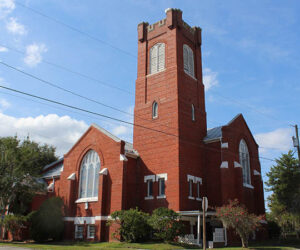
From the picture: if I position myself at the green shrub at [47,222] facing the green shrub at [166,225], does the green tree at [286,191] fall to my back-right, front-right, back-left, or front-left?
front-left
